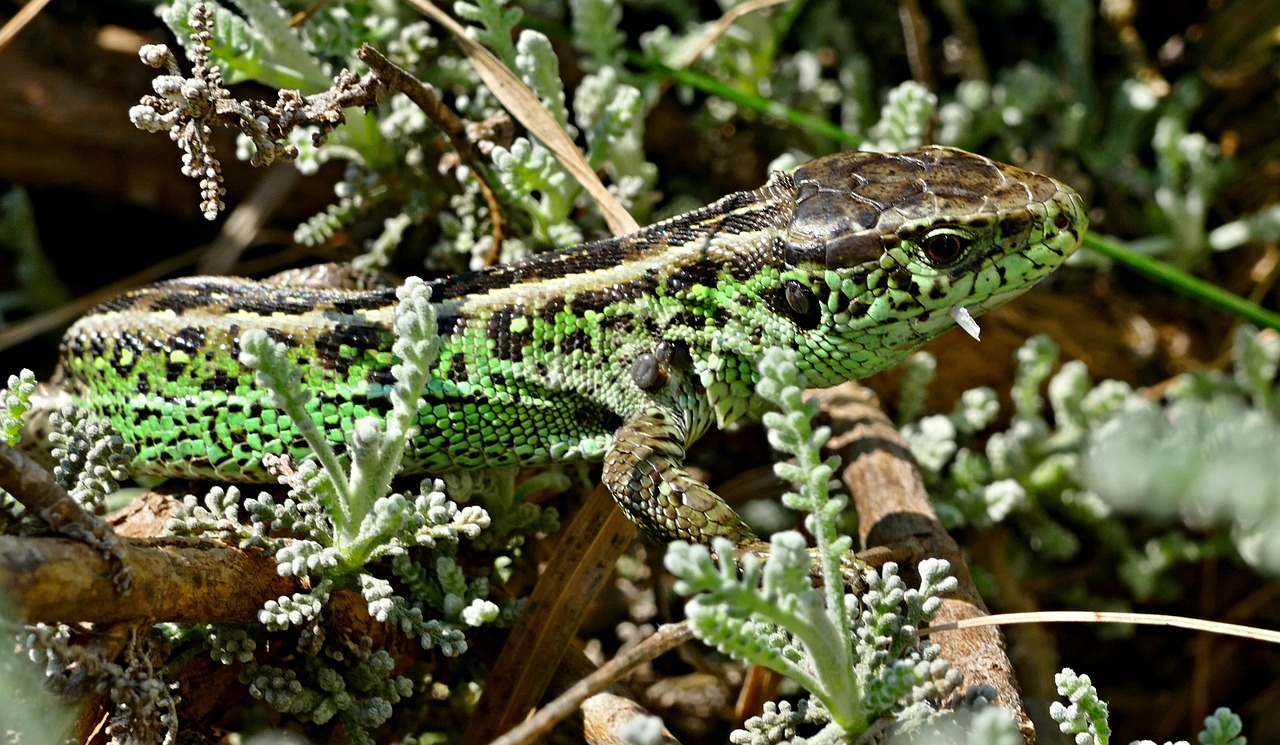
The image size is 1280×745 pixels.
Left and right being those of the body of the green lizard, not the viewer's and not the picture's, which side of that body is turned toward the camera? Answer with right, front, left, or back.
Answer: right

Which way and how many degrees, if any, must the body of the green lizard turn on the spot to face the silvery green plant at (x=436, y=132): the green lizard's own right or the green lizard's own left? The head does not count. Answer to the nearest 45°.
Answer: approximately 135° to the green lizard's own left

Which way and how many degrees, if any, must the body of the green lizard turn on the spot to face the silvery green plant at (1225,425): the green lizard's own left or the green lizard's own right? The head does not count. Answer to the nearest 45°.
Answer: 0° — it already faces it

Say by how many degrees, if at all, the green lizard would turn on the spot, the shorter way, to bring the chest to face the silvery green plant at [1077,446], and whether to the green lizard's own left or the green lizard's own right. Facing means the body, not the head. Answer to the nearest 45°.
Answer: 0° — it already faces it
